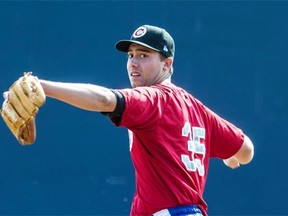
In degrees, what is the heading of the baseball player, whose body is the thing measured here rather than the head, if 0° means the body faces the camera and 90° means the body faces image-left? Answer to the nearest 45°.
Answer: approximately 135°
